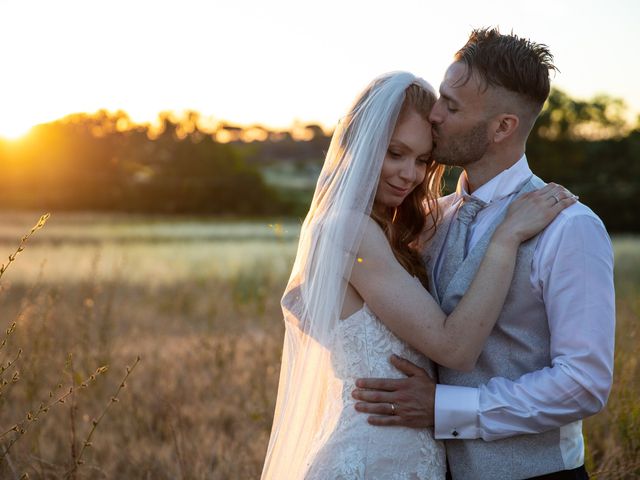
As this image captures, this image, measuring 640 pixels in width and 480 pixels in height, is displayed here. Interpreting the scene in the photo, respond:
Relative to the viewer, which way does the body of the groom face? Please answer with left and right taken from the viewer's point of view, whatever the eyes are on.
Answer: facing the viewer and to the left of the viewer

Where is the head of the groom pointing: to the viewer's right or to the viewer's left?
to the viewer's left
